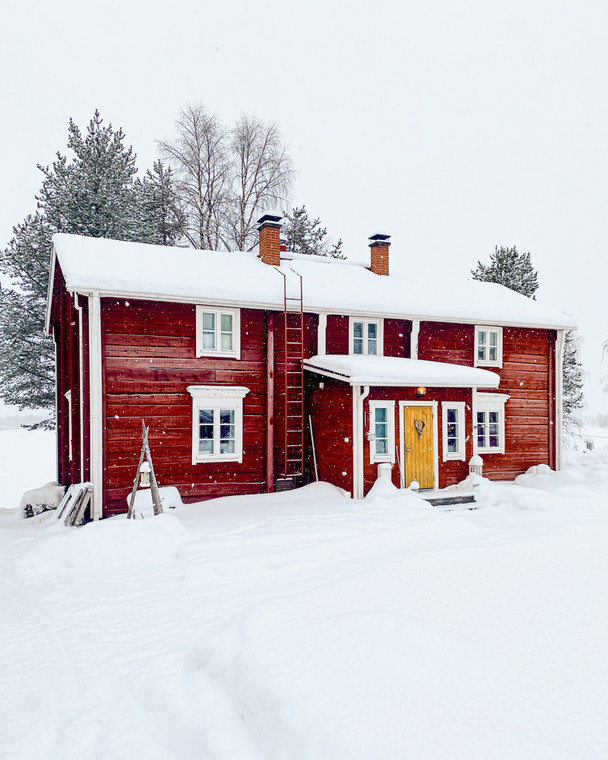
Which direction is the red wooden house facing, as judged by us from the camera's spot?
facing the viewer and to the right of the viewer

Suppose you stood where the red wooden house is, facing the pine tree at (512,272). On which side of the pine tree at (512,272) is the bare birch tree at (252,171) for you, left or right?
left

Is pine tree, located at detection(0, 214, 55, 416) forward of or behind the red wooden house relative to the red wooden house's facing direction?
behind

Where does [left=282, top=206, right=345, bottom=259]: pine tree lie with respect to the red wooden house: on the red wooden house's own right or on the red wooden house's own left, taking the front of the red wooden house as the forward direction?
on the red wooden house's own left

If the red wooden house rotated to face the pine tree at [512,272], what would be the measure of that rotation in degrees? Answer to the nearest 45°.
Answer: approximately 90° to its left

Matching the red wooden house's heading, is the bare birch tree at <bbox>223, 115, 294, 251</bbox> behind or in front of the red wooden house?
behind

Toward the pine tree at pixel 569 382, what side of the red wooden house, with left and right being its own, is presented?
left

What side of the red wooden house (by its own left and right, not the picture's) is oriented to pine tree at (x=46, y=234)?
back

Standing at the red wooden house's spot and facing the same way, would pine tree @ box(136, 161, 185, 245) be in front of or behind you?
behind

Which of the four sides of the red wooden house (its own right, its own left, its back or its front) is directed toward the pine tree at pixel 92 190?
back
